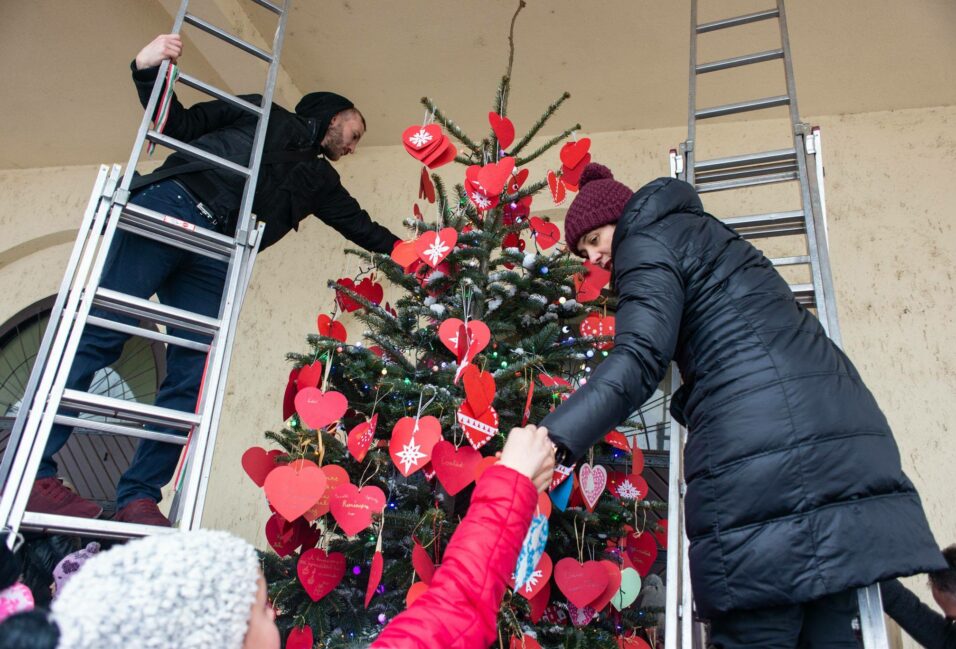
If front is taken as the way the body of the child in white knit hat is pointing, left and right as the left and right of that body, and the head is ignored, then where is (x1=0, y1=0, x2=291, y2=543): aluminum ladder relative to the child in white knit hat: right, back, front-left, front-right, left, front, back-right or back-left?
front-left

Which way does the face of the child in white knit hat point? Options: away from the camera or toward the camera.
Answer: away from the camera

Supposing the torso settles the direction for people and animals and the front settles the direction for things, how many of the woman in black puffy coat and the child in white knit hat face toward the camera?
0

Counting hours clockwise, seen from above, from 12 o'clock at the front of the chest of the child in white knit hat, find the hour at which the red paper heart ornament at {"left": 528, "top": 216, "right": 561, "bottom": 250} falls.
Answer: The red paper heart ornament is roughly at 12 o'clock from the child in white knit hat.

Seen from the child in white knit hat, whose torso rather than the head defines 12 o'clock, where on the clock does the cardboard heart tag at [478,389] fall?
The cardboard heart tag is roughly at 12 o'clock from the child in white knit hat.

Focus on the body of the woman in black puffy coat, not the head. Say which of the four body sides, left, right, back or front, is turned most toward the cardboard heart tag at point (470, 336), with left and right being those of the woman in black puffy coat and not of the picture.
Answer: front

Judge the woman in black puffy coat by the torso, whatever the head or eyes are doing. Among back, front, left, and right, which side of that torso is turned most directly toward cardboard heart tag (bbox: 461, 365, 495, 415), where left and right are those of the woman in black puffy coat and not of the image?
front

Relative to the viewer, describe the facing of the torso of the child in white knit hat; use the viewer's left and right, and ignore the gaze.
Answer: facing away from the viewer and to the right of the viewer

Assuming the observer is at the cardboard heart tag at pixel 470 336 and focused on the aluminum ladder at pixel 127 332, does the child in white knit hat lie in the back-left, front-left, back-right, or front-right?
front-left

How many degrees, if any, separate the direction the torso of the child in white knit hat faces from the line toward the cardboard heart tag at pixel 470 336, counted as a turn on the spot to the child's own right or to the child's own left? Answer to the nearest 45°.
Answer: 0° — they already face it

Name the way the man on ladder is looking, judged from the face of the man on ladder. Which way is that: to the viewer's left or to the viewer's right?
to the viewer's right

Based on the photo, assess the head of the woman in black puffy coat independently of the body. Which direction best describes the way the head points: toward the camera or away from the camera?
toward the camera

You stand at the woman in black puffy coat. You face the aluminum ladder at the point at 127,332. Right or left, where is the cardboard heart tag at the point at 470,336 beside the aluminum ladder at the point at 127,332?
right

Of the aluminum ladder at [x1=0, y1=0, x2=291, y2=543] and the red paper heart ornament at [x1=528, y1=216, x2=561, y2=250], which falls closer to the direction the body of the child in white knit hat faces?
the red paper heart ornament

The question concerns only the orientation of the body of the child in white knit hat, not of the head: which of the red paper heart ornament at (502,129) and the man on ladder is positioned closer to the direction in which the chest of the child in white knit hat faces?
the red paper heart ornament

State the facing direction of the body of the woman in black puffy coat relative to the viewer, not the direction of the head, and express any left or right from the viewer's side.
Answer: facing away from the viewer and to the left of the viewer

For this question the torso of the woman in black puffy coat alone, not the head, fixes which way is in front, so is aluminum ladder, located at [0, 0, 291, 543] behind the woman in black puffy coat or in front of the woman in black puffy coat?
in front
